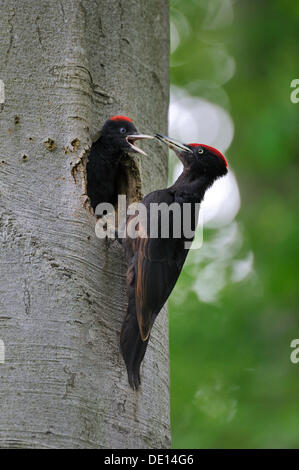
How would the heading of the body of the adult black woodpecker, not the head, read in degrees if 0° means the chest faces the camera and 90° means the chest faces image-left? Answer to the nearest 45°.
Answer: approximately 90°

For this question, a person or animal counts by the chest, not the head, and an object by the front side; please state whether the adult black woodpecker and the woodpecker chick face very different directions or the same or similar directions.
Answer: very different directions

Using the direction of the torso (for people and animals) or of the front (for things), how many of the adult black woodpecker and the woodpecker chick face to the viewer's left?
1
